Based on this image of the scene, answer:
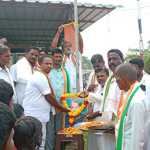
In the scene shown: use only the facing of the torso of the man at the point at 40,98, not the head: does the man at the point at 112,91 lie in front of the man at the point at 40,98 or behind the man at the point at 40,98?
in front

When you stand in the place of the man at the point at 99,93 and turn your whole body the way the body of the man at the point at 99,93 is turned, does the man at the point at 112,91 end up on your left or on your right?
on your left

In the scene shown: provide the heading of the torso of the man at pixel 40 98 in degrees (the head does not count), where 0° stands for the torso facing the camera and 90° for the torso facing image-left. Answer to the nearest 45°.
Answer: approximately 270°

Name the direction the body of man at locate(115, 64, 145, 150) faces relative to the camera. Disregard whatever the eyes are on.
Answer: to the viewer's left

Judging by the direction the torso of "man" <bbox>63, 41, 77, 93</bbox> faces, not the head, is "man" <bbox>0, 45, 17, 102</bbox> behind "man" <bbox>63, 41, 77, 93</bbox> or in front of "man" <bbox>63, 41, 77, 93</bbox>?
in front

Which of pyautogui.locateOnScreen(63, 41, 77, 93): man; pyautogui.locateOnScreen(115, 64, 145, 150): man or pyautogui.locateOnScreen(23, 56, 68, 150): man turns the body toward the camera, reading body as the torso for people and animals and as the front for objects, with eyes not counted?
pyautogui.locateOnScreen(63, 41, 77, 93): man

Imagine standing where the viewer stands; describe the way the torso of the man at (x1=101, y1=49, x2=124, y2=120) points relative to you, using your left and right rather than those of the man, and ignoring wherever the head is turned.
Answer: facing the viewer and to the left of the viewer

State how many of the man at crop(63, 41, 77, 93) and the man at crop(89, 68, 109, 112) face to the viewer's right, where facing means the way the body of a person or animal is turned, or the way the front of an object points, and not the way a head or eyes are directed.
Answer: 0

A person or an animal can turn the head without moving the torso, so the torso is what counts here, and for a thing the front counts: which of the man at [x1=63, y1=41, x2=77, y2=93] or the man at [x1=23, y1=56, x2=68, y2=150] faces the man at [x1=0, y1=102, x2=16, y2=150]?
the man at [x1=63, y1=41, x2=77, y2=93]

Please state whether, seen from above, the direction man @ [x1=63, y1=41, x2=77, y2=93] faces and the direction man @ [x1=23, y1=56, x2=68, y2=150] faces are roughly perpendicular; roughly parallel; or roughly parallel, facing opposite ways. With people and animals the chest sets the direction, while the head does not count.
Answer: roughly perpendicular

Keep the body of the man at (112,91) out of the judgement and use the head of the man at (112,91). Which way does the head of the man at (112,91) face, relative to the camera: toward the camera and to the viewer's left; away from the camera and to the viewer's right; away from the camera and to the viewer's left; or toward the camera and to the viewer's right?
toward the camera and to the viewer's left
